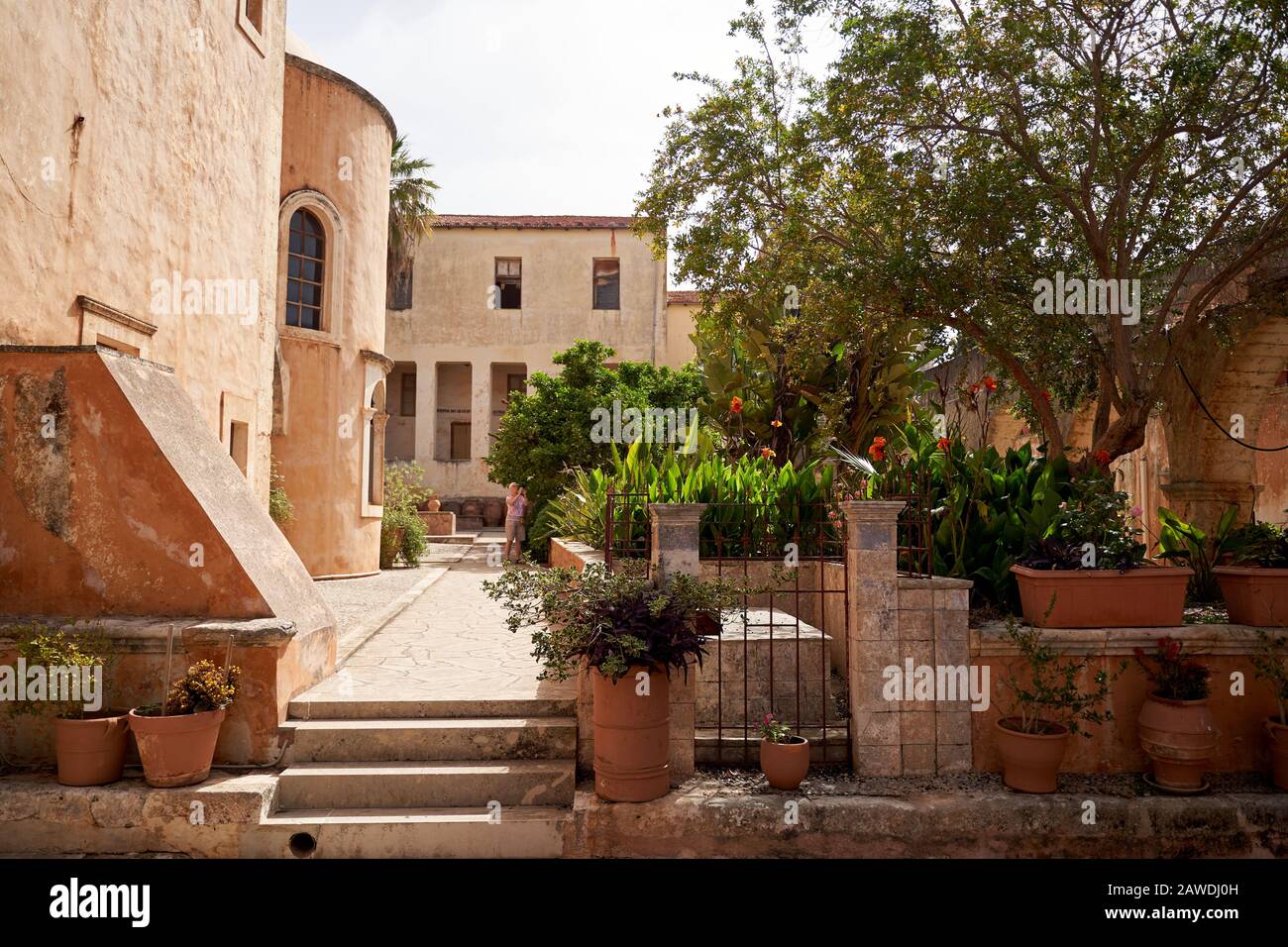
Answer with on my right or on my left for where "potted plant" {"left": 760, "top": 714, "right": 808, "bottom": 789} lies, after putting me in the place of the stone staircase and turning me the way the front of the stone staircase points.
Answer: on my left

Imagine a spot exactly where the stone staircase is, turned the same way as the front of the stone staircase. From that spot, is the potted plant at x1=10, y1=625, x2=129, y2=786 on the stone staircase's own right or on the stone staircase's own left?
on the stone staircase's own right

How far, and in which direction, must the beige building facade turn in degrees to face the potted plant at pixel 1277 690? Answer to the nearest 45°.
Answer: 0° — it already faces it

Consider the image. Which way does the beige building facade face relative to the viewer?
toward the camera

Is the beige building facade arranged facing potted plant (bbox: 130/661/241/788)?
yes

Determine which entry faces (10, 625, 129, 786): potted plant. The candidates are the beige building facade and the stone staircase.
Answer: the beige building facade

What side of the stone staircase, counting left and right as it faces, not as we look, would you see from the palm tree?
back

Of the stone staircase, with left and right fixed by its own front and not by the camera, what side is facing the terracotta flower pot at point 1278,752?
left

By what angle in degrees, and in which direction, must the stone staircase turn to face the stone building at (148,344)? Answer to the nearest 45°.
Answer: approximately 135° to its right

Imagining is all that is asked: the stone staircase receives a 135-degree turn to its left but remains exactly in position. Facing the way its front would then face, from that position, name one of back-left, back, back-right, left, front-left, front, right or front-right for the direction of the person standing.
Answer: front-left

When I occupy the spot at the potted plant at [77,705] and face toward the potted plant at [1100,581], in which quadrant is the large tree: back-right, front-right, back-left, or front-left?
front-left

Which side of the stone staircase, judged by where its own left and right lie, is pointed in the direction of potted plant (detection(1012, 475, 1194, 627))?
left

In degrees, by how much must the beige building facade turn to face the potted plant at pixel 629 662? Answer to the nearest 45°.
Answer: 0° — it already faces it

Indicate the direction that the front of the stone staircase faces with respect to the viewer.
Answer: facing the viewer
